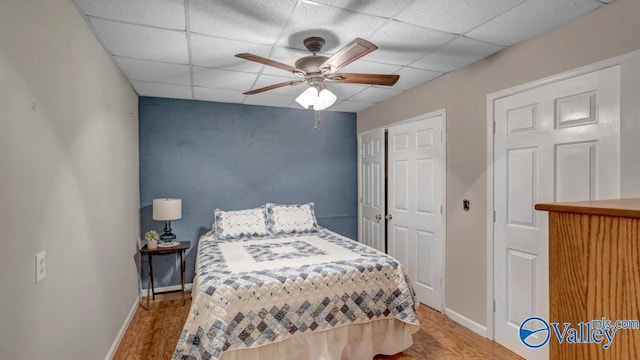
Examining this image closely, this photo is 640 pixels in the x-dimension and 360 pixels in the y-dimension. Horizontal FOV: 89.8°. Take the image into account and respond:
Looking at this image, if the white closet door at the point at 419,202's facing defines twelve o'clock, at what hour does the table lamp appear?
The table lamp is roughly at 1 o'clock from the white closet door.

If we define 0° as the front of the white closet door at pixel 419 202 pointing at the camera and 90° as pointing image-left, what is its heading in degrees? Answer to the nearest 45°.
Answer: approximately 45°

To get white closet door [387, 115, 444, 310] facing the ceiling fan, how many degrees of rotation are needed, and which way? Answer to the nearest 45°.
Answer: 0° — it already faces it

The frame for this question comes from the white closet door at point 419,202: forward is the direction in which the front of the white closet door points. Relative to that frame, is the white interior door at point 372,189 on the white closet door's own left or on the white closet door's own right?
on the white closet door's own right

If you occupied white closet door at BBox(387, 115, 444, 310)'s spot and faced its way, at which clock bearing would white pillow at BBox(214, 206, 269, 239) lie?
The white pillow is roughly at 1 o'clock from the white closet door.
